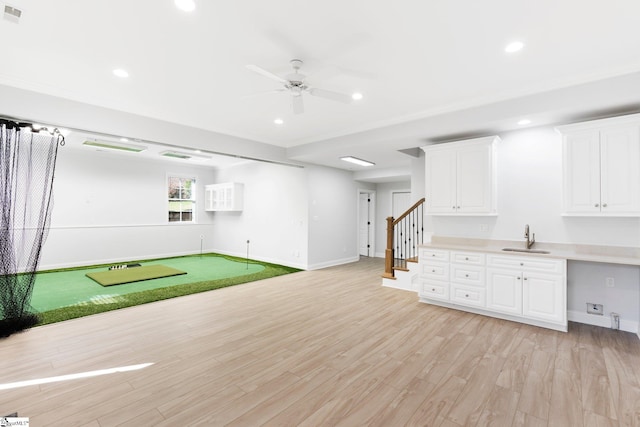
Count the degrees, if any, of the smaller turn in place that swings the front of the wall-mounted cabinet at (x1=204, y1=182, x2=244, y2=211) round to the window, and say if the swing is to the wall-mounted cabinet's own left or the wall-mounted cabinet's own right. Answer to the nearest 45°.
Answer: approximately 90° to the wall-mounted cabinet's own right

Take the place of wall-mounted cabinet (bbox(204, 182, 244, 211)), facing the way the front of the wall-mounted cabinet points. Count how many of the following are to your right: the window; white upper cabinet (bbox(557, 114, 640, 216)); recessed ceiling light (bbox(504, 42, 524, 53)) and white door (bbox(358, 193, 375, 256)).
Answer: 1

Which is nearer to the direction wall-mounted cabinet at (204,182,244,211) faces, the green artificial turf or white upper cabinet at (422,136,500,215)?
the green artificial turf

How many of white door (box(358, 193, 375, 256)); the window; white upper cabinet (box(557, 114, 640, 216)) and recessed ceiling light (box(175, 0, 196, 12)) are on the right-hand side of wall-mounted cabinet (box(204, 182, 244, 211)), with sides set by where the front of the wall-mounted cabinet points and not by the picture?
1

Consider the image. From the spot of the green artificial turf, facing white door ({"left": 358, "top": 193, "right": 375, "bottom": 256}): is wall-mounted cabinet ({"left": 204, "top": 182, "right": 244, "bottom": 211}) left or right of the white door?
left

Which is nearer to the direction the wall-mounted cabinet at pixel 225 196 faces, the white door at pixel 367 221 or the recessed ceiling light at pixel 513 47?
the recessed ceiling light

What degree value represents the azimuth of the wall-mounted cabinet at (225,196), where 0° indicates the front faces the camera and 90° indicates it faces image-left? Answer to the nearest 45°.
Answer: approximately 45°

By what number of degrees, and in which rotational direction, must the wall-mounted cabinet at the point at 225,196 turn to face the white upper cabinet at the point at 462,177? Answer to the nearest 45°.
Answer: approximately 90° to its left

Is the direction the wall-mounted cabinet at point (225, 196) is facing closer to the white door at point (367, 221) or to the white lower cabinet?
the white lower cabinet

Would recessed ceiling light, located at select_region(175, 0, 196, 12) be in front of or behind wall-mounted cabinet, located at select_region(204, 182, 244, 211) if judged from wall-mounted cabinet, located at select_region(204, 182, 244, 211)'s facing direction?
in front

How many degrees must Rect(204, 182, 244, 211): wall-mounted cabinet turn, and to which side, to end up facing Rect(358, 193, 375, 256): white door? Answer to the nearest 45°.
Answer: approximately 135° to its left
